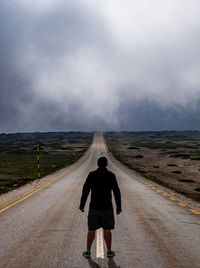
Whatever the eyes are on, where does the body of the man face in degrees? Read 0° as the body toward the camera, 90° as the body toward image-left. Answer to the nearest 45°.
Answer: approximately 180°
